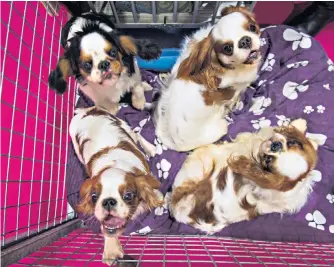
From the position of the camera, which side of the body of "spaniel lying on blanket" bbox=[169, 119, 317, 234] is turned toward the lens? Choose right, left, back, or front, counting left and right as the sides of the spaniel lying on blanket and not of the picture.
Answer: right

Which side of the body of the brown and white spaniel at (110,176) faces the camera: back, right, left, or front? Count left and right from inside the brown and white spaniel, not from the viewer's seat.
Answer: front

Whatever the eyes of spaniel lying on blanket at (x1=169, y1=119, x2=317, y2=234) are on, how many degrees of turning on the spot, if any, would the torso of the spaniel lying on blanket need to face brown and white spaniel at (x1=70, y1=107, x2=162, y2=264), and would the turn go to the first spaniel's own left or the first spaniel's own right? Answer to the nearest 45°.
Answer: approximately 135° to the first spaniel's own right

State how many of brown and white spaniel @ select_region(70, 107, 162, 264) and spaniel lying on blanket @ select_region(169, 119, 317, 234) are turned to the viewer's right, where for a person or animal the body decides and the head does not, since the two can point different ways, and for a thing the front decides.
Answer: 1

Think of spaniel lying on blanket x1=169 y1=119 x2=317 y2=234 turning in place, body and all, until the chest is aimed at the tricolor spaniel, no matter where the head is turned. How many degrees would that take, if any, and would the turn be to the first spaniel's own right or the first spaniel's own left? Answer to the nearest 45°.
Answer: approximately 180°

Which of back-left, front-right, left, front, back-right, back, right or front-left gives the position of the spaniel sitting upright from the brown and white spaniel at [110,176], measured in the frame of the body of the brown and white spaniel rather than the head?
left

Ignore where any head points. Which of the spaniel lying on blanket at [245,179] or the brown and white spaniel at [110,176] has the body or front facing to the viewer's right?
the spaniel lying on blanket
